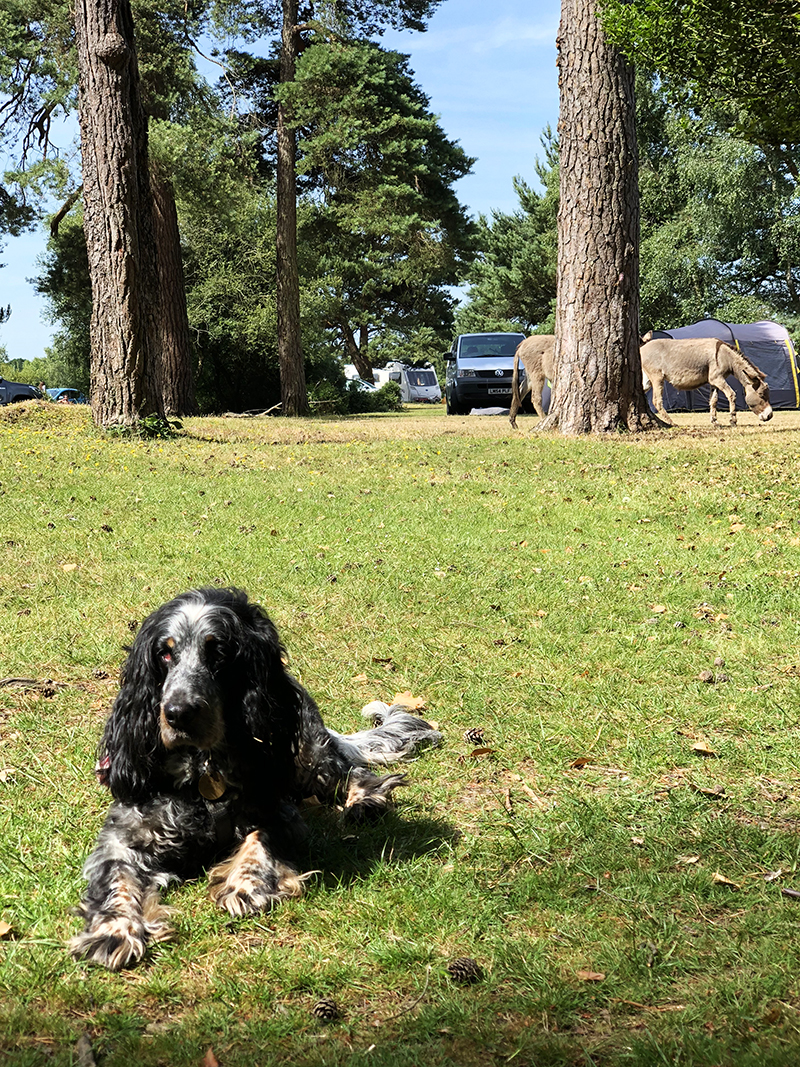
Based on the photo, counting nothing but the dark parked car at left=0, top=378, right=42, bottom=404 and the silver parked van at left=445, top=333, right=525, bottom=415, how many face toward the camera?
1

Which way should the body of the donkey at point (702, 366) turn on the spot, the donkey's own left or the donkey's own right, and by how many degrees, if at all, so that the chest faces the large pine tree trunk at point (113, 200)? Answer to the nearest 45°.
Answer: approximately 135° to the donkey's own right

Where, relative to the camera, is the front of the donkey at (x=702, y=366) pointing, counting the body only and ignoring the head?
to the viewer's right

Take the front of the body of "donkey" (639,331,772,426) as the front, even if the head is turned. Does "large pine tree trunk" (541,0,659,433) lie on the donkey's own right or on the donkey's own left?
on the donkey's own right

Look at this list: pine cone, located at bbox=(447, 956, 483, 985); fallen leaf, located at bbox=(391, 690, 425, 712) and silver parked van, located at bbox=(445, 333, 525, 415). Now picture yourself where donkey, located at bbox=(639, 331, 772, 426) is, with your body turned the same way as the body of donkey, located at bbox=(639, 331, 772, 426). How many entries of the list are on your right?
2

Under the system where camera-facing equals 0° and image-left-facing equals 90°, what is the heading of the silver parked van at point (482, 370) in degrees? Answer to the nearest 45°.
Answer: approximately 0°

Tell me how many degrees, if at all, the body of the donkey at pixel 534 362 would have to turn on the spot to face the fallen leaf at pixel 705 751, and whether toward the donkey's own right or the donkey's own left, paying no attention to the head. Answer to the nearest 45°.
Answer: approximately 90° to the donkey's own right

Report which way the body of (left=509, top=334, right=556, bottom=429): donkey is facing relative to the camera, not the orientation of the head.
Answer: to the viewer's right

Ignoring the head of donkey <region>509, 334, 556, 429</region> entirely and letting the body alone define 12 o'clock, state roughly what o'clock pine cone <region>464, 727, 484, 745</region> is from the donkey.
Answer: The pine cone is roughly at 3 o'clock from the donkey.

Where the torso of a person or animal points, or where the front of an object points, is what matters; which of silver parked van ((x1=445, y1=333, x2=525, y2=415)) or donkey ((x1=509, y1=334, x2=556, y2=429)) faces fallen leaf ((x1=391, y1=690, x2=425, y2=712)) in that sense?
the silver parked van
